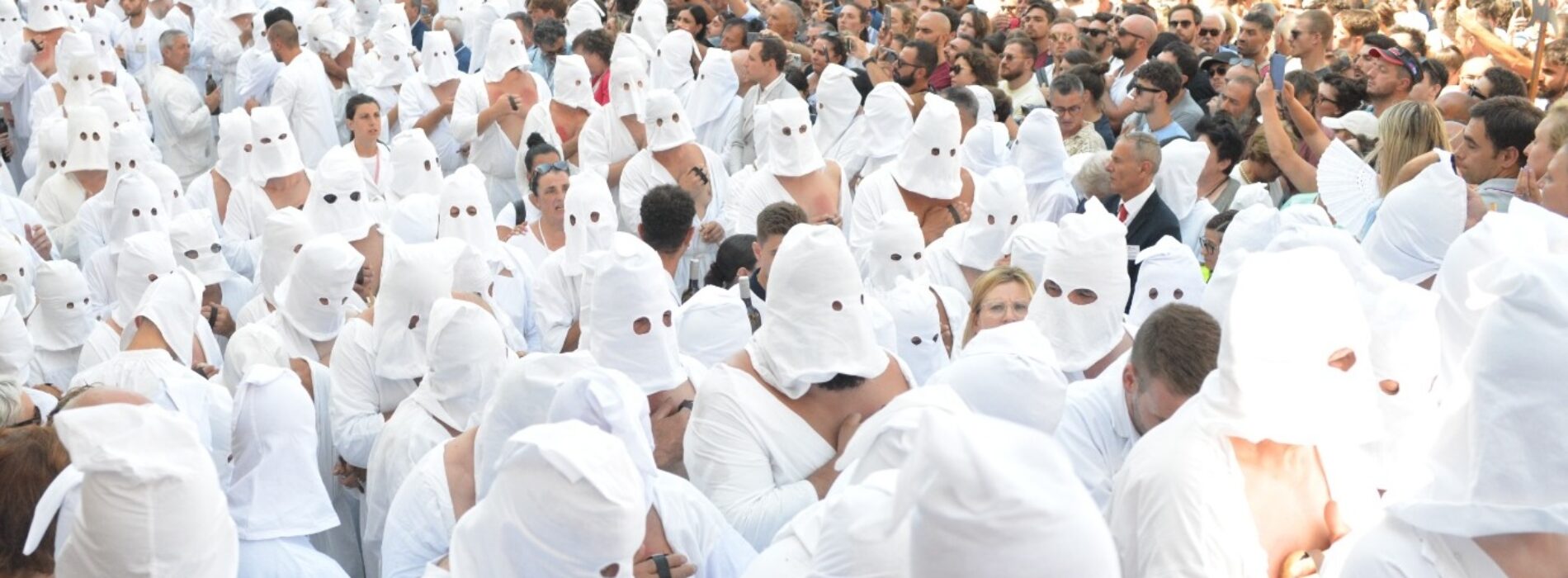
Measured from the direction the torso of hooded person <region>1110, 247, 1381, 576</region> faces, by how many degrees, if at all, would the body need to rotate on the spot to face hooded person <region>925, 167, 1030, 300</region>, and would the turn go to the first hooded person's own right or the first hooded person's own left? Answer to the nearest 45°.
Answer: approximately 180°

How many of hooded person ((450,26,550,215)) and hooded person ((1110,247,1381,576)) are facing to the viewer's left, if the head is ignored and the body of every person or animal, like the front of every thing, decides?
0

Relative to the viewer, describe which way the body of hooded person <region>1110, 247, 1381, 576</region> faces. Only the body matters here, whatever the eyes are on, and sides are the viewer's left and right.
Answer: facing the viewer and to the right of the viewer

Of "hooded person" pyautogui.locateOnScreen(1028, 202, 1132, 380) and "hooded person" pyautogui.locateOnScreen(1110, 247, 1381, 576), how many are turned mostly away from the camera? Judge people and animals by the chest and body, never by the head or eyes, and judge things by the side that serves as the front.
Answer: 0

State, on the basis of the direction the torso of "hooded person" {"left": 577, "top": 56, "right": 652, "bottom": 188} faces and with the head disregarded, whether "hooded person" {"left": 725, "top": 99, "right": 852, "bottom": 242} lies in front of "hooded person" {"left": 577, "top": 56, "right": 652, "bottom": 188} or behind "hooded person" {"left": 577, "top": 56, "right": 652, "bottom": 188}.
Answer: in front

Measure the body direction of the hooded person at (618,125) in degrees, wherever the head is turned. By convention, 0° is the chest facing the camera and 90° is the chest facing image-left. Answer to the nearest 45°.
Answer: approximately 315°

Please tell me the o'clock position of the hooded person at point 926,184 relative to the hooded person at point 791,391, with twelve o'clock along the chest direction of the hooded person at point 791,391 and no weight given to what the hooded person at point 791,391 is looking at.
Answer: the hooded person at point 926,184 is roughly at 8 o'clock from the hooded person at point 791,391.

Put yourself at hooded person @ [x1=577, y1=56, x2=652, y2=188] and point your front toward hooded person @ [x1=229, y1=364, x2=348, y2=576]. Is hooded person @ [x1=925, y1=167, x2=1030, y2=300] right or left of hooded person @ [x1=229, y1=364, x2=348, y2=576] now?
left

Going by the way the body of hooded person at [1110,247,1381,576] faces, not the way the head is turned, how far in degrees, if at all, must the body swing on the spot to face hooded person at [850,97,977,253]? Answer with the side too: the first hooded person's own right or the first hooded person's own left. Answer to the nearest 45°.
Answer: approximately 180°

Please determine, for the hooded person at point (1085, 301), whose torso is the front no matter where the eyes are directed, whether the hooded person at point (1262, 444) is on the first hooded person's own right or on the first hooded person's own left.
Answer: on the first hooded person's own left
